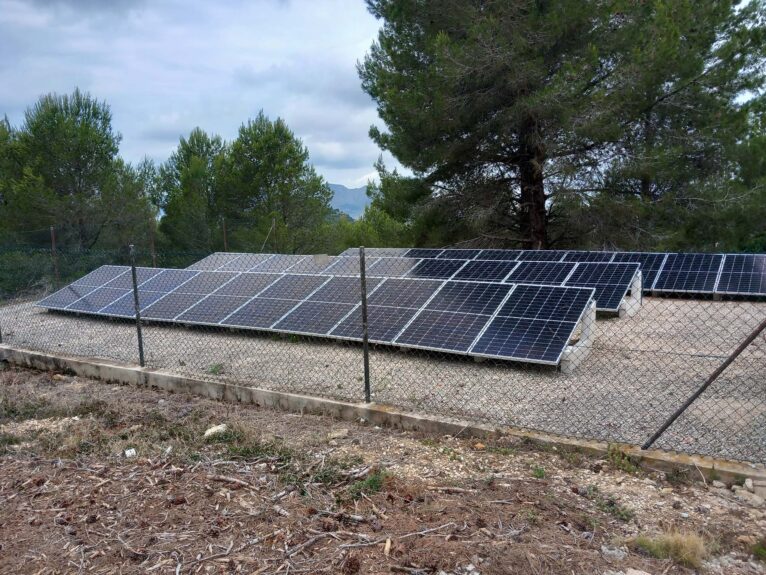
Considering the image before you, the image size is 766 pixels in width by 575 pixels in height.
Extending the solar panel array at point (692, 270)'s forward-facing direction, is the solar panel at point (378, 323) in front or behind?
in front

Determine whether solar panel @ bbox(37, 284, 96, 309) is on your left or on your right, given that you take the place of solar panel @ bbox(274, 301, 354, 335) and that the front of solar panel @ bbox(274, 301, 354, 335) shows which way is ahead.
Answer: on your right

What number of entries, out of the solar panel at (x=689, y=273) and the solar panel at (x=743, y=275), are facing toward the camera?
2

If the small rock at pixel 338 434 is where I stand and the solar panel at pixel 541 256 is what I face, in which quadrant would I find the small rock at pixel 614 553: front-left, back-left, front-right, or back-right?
back-right

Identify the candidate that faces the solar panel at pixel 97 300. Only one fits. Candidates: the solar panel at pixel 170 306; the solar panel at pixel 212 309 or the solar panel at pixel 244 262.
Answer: the solar panel at pixel 244 262

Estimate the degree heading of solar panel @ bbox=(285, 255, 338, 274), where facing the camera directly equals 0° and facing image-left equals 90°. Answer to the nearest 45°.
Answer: approximately 45°

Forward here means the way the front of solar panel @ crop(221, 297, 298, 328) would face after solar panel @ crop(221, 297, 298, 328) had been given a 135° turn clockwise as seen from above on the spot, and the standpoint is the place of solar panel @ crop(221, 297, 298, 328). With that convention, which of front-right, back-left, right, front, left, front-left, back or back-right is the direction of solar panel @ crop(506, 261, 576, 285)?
right

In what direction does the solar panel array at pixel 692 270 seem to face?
toward the camera

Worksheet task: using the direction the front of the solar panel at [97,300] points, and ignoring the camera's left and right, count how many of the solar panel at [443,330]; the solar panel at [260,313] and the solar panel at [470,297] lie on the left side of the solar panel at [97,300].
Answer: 3

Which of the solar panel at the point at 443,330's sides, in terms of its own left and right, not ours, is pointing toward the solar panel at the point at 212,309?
right
